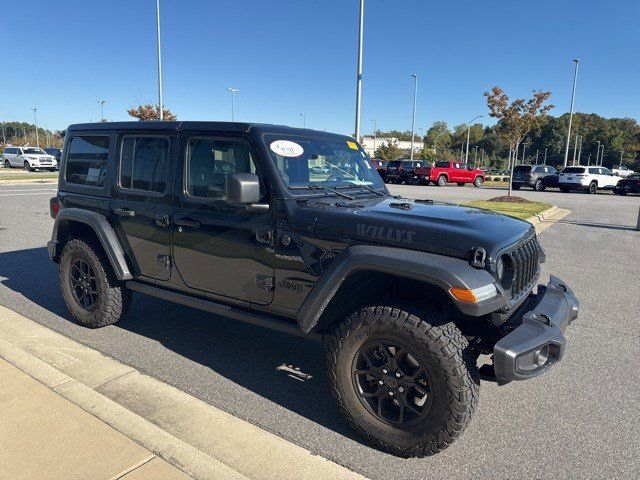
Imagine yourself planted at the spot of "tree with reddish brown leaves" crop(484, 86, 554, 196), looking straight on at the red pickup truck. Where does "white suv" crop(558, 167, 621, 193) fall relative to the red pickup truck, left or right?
right

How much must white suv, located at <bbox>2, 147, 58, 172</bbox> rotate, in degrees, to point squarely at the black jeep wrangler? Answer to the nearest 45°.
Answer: approximately 45° to its right

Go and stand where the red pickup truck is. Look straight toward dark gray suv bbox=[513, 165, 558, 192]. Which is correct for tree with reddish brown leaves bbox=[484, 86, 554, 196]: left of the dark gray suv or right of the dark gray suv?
right

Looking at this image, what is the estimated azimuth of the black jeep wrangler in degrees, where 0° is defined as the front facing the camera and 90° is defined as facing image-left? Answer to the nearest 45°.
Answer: approximately 315°

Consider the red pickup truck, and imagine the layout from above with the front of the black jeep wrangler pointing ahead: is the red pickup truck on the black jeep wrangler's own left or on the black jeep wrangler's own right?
on the black jeep wrangler's own left
